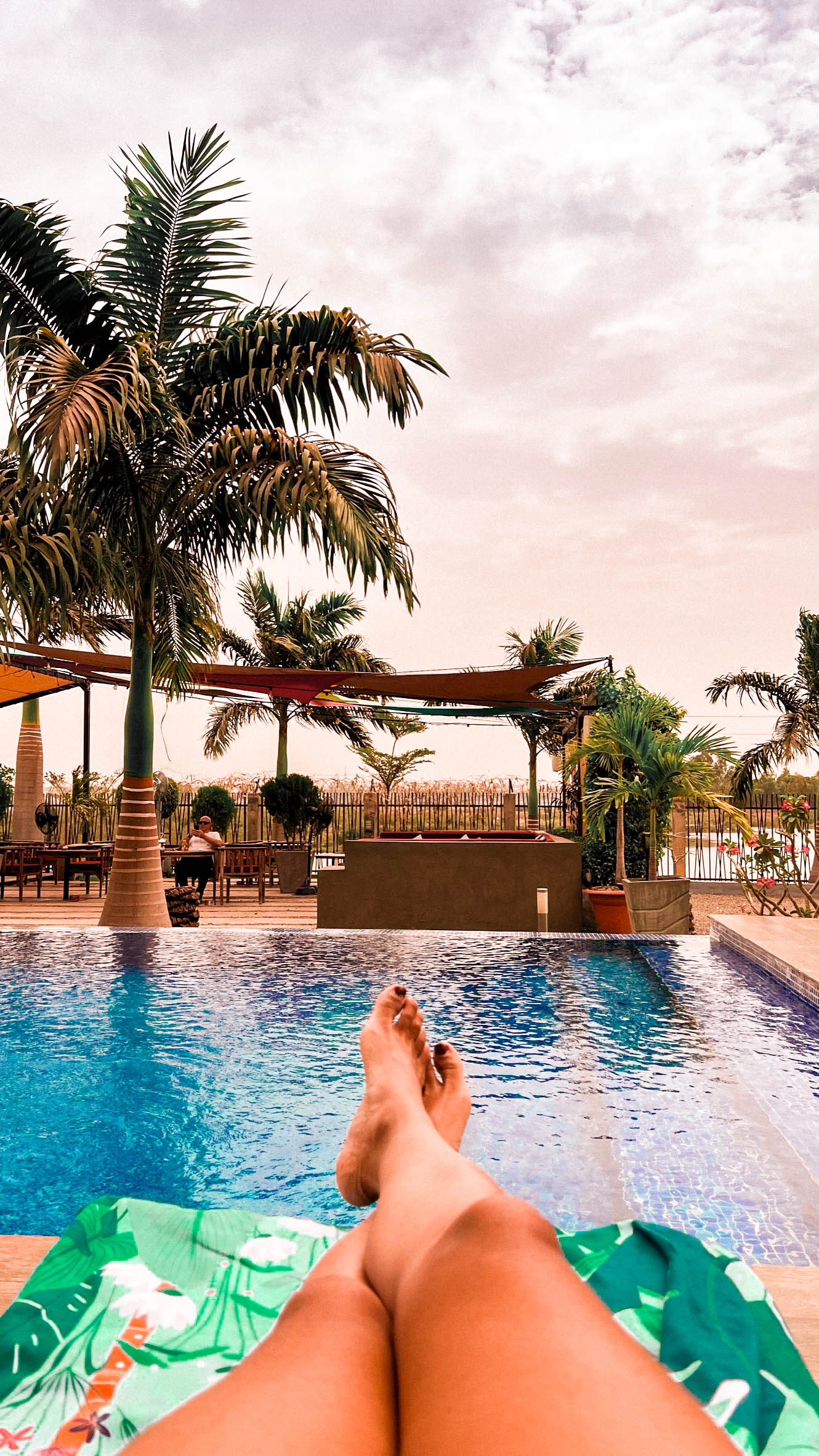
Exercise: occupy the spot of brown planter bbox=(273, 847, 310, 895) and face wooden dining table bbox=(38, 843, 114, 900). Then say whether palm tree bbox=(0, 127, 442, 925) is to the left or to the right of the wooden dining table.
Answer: left

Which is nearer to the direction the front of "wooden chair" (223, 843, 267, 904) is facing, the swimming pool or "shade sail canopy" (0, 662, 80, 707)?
the shade sail canopy

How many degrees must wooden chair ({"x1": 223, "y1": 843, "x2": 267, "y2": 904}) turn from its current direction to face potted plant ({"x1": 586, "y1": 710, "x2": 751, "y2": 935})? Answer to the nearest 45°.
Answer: approximately 135° to its right

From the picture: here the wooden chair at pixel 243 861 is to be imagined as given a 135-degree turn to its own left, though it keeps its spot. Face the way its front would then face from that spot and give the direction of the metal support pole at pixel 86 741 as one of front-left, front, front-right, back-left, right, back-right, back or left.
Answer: right
